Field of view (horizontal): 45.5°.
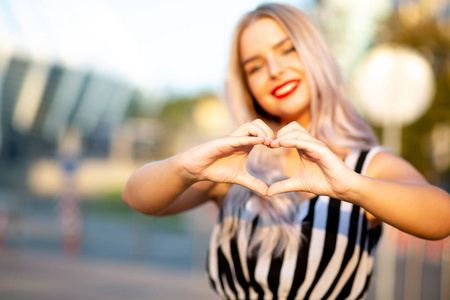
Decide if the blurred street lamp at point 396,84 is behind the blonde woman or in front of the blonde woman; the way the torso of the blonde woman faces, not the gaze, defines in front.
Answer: behind

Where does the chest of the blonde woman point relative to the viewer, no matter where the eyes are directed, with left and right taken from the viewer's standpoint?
facing the viewer

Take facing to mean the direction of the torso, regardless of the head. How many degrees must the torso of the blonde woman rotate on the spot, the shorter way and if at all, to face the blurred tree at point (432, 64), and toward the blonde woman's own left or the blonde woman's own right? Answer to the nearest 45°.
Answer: approximately 180°
